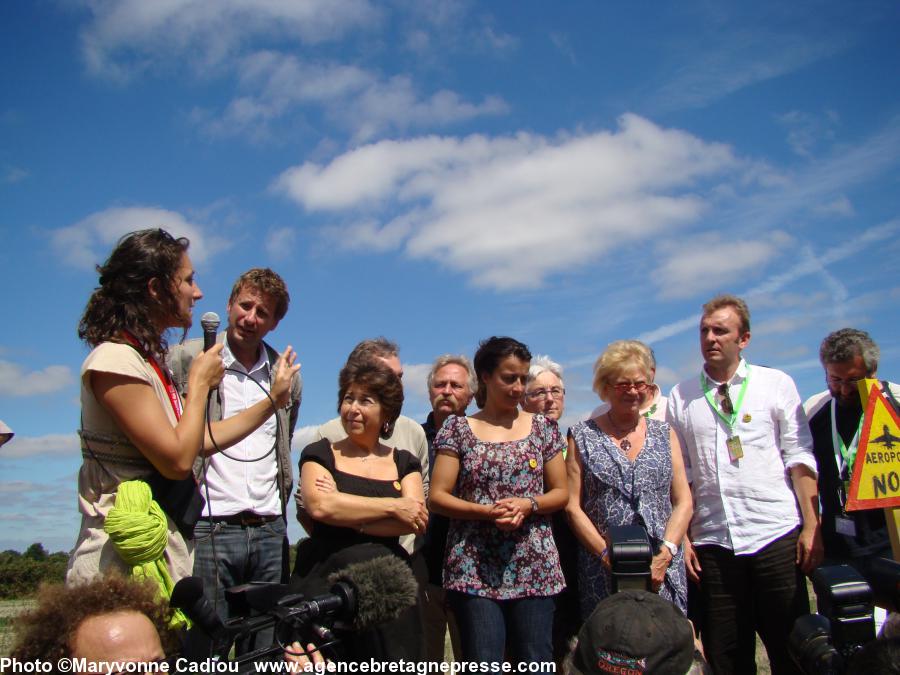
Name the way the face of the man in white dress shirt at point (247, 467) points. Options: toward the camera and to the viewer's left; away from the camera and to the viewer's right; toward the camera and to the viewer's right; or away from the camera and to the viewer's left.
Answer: toward the camera and to the viewer's left

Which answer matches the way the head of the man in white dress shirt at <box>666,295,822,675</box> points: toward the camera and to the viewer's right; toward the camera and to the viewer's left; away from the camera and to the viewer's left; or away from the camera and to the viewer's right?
toward the camera and to the viewer's left

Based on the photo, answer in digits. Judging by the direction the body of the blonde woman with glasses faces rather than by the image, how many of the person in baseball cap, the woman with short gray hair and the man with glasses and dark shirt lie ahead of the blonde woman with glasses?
1

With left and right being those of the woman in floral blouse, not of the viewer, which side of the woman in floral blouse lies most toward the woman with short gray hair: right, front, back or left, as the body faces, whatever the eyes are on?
back

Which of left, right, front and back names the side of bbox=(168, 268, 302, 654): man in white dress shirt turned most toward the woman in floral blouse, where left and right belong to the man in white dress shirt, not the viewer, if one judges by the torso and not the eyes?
left

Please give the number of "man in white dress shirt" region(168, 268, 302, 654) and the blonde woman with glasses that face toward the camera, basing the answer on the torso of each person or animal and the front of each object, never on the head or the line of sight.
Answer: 2

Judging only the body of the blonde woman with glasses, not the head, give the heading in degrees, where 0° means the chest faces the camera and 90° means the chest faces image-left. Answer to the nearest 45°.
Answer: approximately 0°

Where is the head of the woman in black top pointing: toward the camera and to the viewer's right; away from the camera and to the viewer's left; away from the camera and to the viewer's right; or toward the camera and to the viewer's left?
toward the camera and to the viewer's left

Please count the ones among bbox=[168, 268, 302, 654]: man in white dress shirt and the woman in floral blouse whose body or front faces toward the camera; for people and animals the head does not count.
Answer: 2
